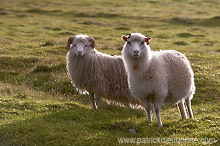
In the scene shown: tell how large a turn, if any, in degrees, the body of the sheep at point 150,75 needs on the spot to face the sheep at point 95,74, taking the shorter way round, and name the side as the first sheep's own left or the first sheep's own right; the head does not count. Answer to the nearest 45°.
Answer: approximately 90° to the first sheep's own right

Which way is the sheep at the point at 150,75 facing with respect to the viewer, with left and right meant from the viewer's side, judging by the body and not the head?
facing the viewer and to the left of the viewer
